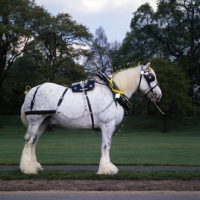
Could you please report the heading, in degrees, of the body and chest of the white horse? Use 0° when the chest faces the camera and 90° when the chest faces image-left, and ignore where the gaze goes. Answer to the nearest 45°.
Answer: approximately 270°
